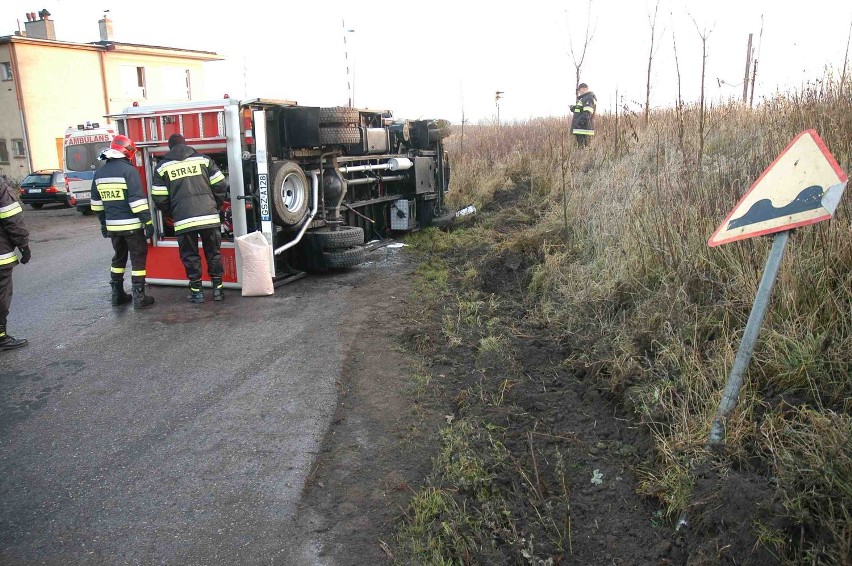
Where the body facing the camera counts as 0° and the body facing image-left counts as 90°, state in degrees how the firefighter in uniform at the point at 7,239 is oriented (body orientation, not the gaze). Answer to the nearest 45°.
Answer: approximately 270°

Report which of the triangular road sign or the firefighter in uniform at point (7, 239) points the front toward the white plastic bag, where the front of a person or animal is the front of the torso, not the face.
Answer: the firefighter in uniform

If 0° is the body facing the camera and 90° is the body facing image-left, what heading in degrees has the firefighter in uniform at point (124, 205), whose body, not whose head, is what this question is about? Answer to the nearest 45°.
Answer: approximately 225°

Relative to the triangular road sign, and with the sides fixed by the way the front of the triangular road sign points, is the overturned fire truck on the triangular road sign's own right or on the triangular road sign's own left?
on the triangular road sign's own right

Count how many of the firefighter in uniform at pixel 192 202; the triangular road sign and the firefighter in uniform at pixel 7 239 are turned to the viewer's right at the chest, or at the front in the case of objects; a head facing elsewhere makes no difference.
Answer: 1

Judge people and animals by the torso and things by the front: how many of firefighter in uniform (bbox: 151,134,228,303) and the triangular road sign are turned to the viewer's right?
0

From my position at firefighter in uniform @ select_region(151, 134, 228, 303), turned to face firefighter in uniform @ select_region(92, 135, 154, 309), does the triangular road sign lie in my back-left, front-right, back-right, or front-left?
back-left

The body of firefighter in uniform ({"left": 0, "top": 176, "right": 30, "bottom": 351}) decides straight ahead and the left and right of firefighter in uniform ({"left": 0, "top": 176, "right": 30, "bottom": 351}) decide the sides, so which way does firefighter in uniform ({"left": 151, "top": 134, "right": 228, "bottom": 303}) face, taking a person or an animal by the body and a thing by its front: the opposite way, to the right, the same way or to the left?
to the left

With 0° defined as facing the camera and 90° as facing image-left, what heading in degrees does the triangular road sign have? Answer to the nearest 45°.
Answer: approximately 0°

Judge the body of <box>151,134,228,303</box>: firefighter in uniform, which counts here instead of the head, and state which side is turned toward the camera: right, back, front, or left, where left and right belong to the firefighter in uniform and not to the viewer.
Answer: back

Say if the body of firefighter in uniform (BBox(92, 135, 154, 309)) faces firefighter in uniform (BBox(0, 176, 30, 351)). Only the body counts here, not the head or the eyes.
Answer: no

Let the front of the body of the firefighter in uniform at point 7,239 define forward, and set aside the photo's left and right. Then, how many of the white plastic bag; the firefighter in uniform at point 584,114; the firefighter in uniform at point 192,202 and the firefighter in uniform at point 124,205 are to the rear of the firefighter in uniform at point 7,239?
0

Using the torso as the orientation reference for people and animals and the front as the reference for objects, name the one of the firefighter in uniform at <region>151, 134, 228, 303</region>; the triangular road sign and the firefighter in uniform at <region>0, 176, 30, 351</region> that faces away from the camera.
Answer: the firefighter in uniform at <region>151, 134, 228, 303</region>

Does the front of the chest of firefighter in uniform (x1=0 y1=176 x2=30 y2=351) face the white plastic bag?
yes

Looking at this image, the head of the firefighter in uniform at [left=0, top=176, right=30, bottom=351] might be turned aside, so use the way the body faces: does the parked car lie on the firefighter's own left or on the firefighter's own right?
on the firefighter's own left
